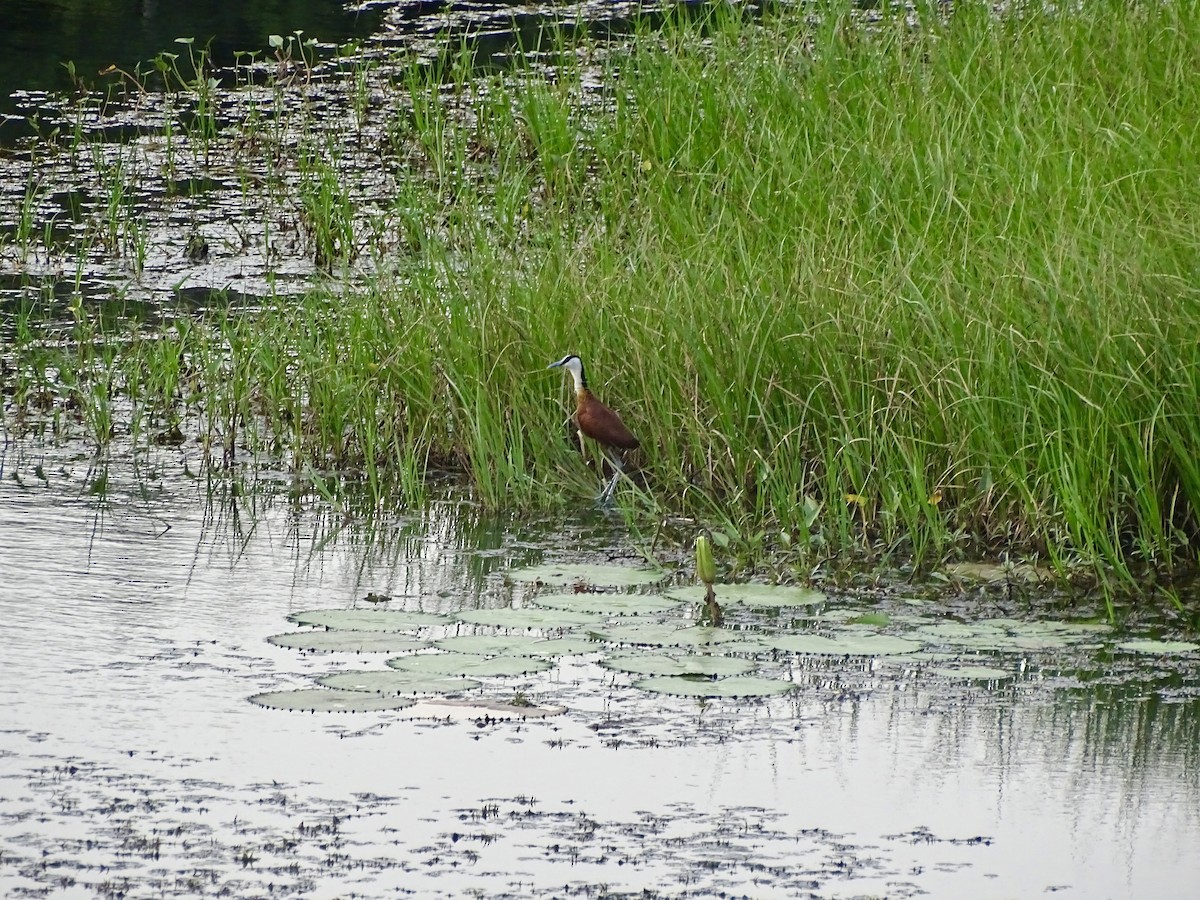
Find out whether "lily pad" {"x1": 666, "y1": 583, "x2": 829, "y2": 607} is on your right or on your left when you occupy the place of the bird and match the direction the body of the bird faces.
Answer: on your left

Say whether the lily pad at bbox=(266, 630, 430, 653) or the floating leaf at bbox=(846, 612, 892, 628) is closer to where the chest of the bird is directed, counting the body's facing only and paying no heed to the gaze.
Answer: the lily pad

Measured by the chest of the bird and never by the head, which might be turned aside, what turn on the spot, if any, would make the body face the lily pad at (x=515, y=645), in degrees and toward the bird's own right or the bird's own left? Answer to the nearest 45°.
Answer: approximately 90° to the bird's own left

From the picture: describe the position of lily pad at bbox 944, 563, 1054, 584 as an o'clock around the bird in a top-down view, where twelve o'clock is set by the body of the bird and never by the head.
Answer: The lily pad is roughly at 7 o'clock from the bird.

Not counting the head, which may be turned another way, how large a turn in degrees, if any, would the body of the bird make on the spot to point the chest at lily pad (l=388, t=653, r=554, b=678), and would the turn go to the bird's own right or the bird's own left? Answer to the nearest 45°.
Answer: approximately 90° to the bird's own left

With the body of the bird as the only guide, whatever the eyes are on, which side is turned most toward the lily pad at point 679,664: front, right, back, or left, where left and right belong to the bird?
left

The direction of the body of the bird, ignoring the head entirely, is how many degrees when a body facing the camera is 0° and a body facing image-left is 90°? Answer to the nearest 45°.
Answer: approximately 90°

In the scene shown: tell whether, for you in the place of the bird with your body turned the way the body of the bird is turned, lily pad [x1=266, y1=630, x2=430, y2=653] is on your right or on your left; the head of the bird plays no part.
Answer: on your left
